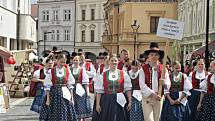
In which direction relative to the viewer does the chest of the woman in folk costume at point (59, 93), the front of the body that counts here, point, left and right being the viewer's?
facing the viewer

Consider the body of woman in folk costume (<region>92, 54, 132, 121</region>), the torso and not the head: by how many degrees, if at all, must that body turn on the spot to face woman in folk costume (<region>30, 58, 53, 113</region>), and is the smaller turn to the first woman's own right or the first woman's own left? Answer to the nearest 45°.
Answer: approximately 135° to the first woman's own right

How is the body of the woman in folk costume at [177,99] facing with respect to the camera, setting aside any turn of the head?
toward the camera

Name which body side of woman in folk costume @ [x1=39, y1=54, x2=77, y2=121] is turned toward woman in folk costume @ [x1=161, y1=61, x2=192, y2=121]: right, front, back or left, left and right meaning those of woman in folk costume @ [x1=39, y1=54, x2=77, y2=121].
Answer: left

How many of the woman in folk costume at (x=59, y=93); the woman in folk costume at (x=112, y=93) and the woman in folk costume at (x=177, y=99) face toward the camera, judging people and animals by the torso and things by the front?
3

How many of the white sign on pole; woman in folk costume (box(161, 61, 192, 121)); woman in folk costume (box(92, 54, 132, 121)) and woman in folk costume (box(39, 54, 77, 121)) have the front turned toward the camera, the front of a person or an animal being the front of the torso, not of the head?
4

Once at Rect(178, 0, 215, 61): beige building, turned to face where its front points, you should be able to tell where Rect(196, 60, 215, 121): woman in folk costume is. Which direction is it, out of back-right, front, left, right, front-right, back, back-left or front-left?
front-left

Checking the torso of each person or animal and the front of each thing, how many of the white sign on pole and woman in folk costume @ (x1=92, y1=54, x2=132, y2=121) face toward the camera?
2

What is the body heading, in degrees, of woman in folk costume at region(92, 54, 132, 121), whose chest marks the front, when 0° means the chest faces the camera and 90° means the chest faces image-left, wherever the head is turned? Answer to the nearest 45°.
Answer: approximately 0°

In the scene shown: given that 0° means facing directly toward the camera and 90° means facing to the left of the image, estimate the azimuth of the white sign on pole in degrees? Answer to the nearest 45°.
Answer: approximately 0°
